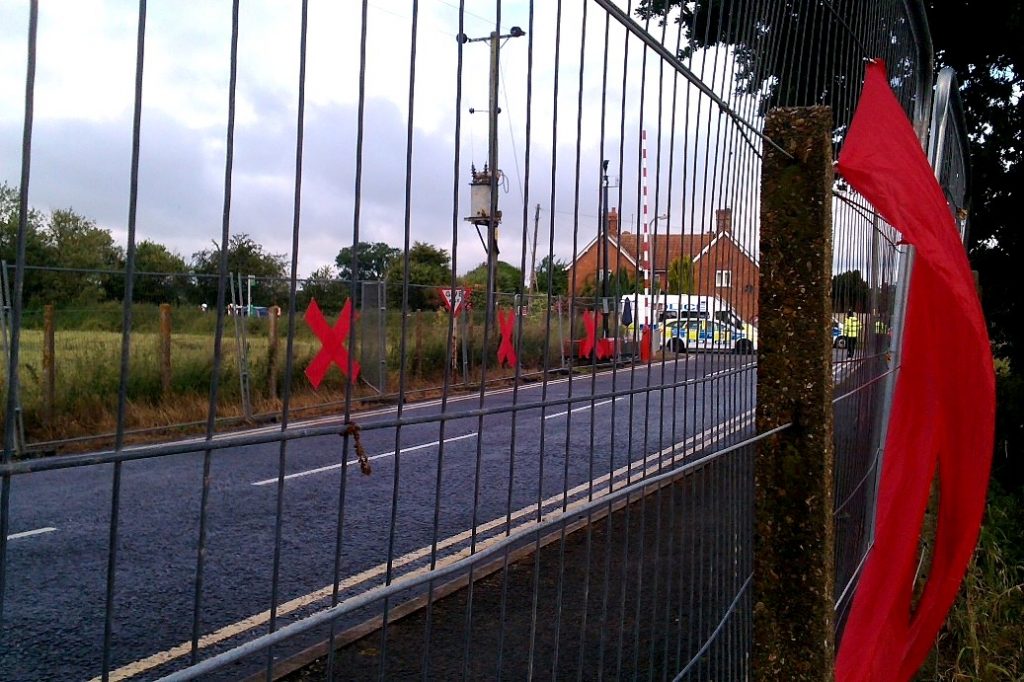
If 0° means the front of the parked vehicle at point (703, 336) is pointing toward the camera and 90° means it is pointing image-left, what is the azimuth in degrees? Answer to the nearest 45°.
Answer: approximately 270°

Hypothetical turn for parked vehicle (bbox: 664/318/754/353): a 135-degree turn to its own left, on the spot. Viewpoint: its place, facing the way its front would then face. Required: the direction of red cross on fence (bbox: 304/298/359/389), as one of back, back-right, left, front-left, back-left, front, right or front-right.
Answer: left

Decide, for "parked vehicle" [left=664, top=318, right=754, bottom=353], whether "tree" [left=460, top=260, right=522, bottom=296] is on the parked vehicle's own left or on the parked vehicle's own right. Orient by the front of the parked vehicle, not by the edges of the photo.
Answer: on the parked vehicle's own right

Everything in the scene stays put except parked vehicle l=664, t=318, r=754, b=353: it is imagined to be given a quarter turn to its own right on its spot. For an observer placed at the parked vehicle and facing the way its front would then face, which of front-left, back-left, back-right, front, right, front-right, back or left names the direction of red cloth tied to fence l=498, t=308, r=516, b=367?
front-right

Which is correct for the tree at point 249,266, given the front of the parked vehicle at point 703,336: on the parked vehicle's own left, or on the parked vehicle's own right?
on the parked vehicle's own right
